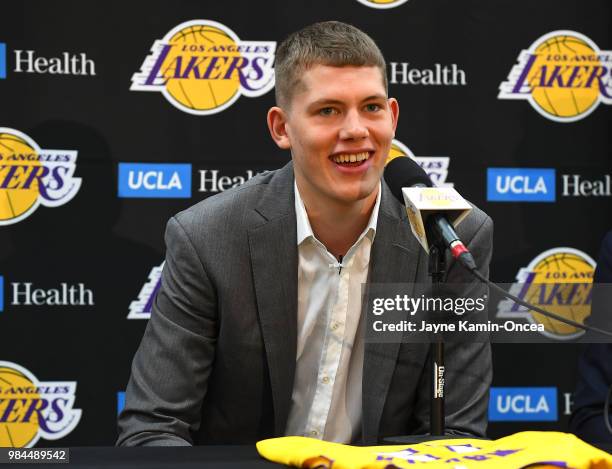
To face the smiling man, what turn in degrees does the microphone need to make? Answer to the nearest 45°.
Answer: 0° — it already faces them

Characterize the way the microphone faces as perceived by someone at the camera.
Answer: facing away from the viewer and to the left of the viewer
